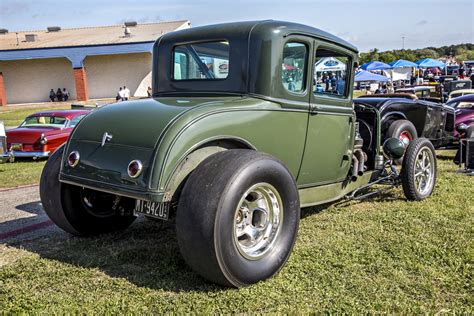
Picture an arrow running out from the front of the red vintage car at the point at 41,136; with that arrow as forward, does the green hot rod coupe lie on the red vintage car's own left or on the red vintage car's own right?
on the red vintage car's own right

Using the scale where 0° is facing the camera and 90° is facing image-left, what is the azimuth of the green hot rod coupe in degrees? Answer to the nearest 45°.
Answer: approximately 225°

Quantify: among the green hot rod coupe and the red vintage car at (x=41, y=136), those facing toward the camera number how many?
0

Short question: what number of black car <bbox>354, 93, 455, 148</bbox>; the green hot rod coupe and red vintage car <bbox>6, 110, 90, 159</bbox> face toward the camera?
0

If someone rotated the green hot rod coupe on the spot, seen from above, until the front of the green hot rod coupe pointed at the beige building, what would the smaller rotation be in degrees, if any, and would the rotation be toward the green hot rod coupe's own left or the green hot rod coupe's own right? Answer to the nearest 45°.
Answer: approximately 45° to the green hot rod coupe's own left

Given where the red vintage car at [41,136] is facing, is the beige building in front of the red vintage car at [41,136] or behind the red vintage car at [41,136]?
in front

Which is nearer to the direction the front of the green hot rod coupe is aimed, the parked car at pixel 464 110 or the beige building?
the parked car

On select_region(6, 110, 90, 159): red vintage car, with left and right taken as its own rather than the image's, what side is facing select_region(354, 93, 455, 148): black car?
right
